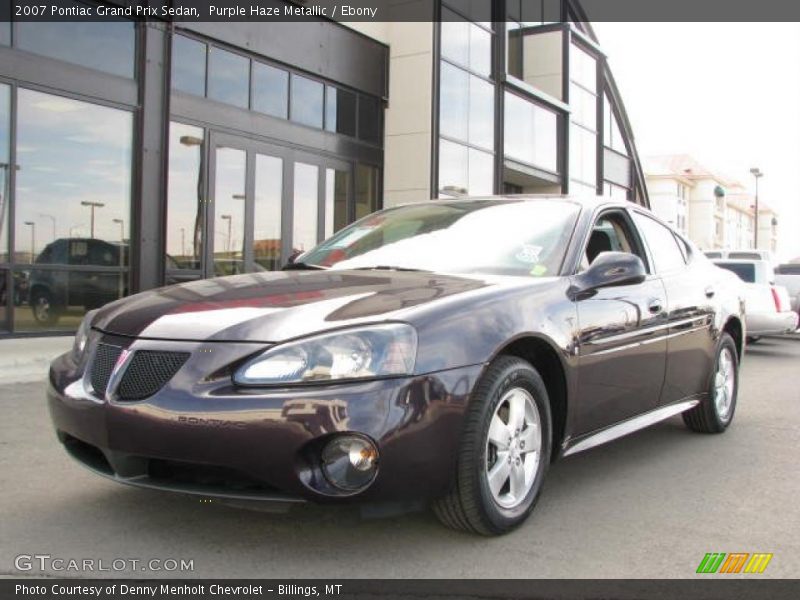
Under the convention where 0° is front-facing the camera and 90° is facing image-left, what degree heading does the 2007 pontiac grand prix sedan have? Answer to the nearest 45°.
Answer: approximately 45°

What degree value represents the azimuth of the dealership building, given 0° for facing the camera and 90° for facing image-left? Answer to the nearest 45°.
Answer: approximately 315°

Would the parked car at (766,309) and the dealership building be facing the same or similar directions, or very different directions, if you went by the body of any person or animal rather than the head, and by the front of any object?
very different directions

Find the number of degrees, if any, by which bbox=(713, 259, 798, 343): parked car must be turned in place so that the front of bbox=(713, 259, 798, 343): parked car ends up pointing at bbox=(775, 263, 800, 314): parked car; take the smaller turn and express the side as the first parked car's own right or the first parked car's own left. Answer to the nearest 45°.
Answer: approximately 45° to the first parked car's own right

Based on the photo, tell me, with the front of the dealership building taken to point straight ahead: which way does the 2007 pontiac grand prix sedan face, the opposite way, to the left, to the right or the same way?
to the right

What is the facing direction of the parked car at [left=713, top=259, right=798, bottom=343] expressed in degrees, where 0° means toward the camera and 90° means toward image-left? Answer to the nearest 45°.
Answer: approximately 135°

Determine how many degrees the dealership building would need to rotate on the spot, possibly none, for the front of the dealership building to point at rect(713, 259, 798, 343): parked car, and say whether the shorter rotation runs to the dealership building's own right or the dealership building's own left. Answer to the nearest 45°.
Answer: approximately 45° to the dealership building's own left

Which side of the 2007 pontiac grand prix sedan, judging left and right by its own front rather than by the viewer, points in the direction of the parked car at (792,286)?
back
